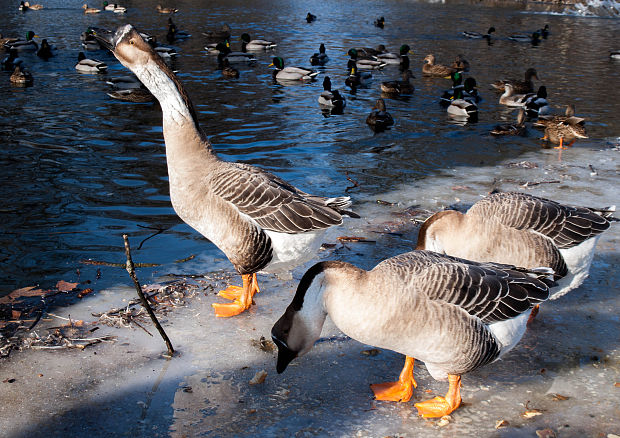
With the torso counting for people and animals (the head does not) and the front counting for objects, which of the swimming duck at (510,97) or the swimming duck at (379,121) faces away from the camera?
the swimming duck at (379,121)

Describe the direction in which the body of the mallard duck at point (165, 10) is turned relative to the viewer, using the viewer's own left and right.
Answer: facing to the left of the viewer

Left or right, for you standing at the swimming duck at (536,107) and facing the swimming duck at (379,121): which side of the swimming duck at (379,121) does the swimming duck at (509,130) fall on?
left

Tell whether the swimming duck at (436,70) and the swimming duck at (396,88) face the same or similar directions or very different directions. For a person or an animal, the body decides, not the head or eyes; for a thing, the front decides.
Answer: very different directions

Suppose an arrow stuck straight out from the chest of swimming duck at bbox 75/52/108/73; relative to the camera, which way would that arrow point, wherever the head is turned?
to the viewer's left

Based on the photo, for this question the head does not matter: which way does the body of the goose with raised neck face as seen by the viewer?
to the viewer's left

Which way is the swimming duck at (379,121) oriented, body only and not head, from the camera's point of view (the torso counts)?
away from the camera

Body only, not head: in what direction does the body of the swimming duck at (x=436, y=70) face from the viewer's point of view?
to the viewer's left

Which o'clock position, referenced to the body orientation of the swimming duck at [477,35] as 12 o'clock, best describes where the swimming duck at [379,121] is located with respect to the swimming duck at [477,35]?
the swimming duck at [379,121] is roughly at 3 o'clock from the swimming duck at [477,35].

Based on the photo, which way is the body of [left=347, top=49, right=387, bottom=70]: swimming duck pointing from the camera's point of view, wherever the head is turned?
to the viewer's left

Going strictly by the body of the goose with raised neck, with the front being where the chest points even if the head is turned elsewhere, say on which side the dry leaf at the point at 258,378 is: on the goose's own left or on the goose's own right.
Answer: on the goose's own left

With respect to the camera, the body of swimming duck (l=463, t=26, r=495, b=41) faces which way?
to the viewer's right

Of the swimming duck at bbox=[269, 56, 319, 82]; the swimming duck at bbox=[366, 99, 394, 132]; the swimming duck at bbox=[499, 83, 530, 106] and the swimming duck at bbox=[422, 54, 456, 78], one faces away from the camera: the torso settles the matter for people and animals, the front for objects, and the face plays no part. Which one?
the swimming duck at bbox=[366, 99, 394, 132]

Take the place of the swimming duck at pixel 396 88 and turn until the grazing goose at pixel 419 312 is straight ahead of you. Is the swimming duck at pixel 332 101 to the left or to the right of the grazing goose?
right
